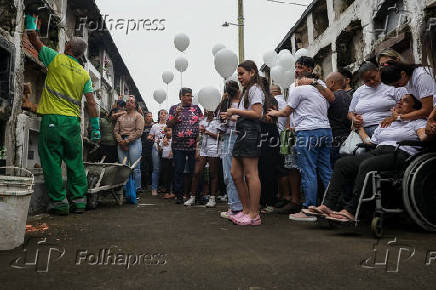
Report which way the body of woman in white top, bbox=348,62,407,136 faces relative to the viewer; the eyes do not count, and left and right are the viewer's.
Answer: facing the viewer

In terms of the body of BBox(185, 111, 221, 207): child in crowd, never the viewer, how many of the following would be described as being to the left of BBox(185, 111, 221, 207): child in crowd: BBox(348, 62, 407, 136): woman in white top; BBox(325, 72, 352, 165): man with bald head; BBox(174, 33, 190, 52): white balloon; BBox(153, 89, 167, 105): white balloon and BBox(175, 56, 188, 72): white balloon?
2

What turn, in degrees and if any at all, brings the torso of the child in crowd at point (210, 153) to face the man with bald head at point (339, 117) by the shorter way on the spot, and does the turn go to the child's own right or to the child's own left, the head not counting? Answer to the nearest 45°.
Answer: approximately 90° to the child's own left

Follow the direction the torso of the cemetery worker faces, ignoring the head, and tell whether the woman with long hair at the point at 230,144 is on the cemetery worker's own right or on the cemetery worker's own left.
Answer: on the cemetery worker's own right

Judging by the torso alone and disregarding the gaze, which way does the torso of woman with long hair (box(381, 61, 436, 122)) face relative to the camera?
to the viewer's left

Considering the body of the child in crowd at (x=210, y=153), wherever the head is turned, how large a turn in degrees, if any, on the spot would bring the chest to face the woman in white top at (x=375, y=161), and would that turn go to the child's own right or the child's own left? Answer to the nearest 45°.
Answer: approximately 90° to the child's own left

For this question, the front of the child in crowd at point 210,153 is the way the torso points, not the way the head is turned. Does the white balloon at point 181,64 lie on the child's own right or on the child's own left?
on the child's own right

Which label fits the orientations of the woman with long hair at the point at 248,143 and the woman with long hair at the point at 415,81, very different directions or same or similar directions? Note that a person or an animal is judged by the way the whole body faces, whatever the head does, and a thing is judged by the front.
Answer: same or similar directions

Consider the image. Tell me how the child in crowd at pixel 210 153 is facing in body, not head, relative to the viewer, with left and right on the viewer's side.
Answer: facing the viewer and to the left of the viewer

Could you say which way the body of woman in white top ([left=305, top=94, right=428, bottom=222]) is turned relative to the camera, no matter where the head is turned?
to the viewer's left

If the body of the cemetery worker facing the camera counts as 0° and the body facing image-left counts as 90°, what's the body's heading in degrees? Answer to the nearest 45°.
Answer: approximately 180°

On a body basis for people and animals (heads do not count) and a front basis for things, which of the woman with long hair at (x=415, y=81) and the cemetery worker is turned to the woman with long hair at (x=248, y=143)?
the woman with long hair at (x=415, y=81)
